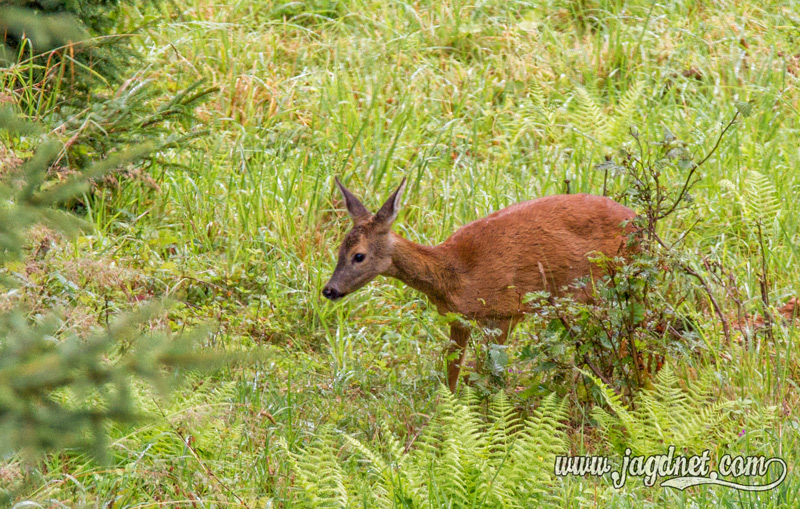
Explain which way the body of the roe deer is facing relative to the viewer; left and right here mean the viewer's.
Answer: facing to the left of the viewer

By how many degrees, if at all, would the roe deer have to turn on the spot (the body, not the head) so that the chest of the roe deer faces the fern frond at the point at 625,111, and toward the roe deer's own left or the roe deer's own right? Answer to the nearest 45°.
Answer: approximately 135° to the roe deer's own right

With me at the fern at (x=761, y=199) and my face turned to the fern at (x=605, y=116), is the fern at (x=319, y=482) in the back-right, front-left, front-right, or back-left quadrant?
back-left

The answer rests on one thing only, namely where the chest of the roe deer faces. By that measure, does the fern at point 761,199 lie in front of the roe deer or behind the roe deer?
behind

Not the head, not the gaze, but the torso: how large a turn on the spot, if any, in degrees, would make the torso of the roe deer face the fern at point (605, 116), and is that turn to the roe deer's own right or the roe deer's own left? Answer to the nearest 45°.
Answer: approximately 135° to the roe deer's own right

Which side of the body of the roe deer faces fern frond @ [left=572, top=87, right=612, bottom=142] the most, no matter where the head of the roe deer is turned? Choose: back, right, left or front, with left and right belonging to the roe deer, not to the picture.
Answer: right

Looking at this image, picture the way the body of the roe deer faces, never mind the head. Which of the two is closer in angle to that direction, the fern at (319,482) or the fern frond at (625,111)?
the fern

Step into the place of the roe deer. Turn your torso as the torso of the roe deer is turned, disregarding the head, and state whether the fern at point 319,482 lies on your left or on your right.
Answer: on your left
